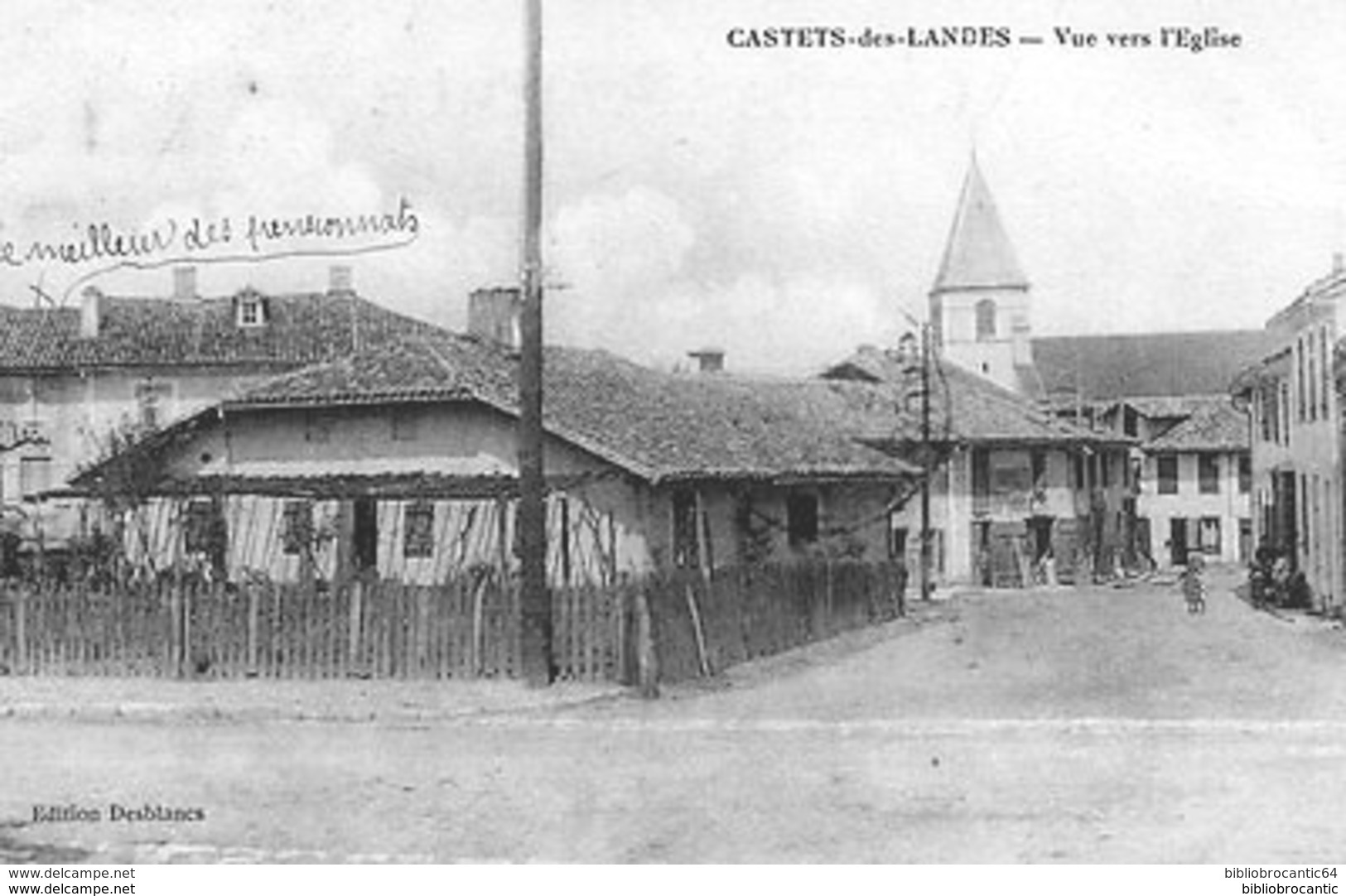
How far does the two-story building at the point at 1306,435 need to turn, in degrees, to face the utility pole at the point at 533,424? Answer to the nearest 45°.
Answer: approximately 45° to its left

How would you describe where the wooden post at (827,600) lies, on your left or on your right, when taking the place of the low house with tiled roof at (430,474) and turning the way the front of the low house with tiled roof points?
on your left

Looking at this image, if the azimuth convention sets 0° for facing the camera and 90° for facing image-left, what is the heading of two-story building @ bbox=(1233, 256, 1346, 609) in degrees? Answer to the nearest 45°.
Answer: approximately 90°

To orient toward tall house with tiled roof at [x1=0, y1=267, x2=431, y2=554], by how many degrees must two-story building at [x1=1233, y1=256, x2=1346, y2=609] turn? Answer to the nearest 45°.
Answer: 0° — it already faces it

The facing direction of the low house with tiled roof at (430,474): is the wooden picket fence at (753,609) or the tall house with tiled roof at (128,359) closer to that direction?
the wooden picket fence

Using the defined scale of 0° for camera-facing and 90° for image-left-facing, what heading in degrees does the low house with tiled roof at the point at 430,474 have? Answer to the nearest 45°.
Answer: approximately 0°

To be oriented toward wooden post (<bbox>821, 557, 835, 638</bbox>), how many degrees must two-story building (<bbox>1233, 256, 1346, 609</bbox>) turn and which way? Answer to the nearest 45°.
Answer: approximately 45° to its left

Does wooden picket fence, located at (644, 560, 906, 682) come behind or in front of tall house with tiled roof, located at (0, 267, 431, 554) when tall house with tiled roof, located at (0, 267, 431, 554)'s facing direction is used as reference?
in front

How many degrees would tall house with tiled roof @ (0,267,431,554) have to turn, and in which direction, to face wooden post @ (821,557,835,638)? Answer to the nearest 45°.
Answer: approximately 45° to its left

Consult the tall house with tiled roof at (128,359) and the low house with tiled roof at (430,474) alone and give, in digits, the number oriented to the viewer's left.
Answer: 0
